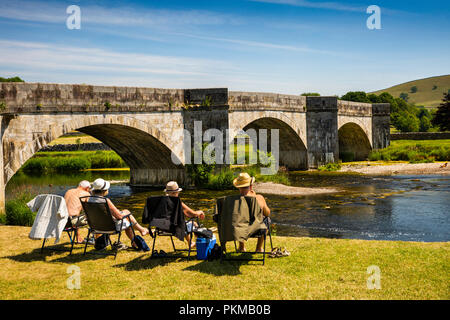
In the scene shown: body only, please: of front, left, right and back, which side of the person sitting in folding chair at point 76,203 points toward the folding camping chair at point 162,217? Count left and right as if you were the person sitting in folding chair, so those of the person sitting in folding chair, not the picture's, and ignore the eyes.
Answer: right

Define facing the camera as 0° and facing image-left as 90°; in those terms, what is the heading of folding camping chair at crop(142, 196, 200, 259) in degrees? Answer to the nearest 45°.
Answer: approximately 225°

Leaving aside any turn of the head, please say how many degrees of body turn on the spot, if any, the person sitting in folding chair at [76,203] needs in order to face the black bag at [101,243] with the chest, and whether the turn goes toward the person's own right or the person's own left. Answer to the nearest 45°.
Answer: approximately 90° to the person's own right

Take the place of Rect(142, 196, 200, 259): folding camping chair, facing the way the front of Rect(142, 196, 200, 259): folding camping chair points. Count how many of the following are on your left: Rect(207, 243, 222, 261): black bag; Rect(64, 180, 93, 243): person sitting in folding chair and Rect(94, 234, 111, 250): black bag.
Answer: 2

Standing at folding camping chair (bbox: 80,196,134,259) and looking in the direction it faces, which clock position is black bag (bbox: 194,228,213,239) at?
The black bag is roughly at 2 o'clock from the folding camping chair.

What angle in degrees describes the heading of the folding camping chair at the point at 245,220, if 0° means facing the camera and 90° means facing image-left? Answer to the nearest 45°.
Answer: approximately 225°

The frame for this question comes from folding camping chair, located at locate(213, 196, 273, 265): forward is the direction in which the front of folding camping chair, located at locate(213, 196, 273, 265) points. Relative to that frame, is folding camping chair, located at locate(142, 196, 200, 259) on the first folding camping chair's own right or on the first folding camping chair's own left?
on the first folding camping chair's own left

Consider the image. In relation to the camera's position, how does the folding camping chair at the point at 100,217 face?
facing away from the viewer and to the right of the viewer

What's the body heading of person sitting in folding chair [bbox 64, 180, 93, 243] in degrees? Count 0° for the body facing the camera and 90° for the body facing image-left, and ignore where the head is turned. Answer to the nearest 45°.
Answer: approximately 225°

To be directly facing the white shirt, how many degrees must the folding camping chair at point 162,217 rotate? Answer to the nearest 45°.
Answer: approximately 135° to its left
